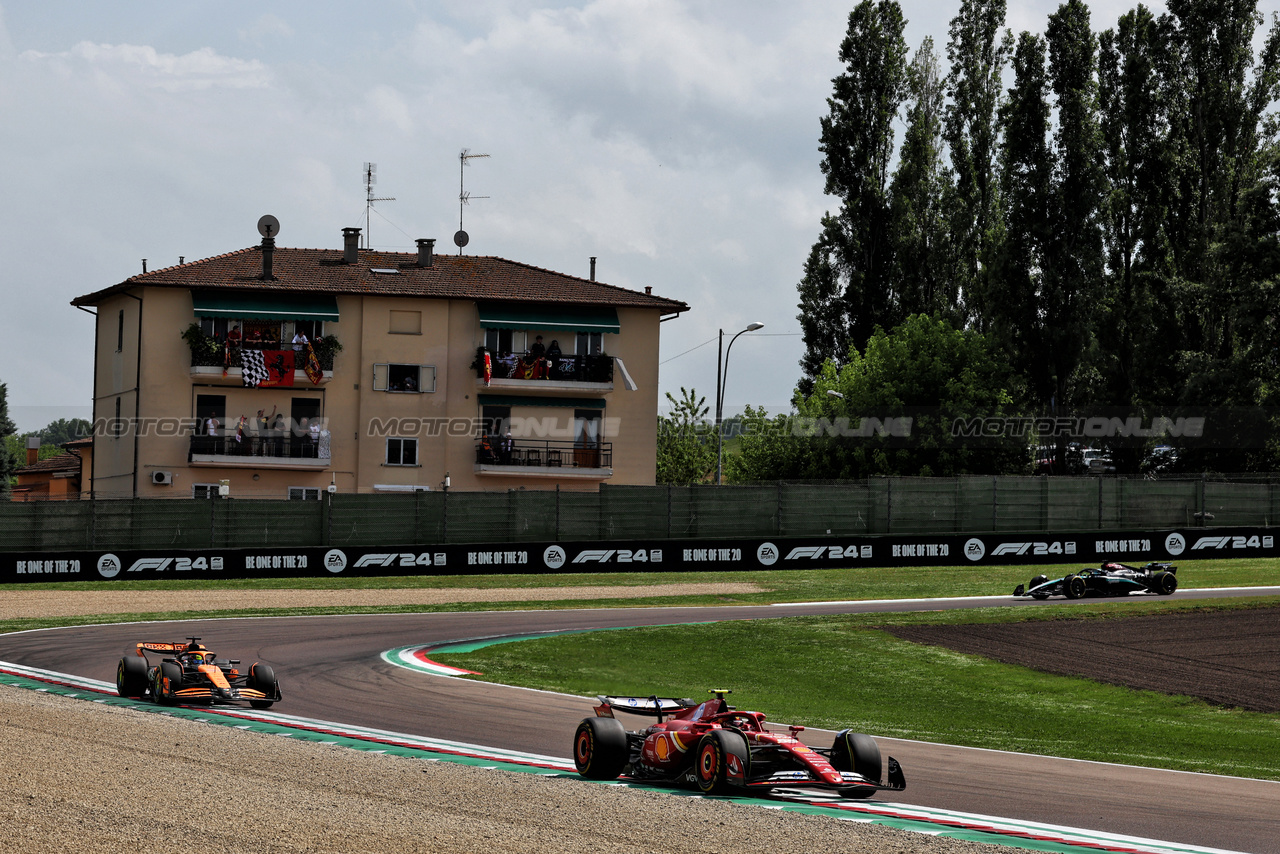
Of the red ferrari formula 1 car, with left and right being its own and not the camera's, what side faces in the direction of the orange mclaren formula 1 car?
back

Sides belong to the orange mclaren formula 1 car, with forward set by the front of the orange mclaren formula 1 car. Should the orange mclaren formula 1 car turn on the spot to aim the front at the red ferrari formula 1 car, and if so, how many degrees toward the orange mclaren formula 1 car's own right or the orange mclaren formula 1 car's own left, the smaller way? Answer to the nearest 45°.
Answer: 0° — it already faces it

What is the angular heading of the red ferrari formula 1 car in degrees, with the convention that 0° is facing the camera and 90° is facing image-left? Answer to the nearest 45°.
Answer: approximately 315°

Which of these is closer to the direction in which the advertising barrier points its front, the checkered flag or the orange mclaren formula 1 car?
the orange mclaren formula 1 car

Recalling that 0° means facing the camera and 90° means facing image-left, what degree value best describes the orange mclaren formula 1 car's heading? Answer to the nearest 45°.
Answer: approximately 315°

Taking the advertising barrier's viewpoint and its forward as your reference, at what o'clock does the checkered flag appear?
The checkered flag is roughly at 4 o'clock from the advertising barrier.

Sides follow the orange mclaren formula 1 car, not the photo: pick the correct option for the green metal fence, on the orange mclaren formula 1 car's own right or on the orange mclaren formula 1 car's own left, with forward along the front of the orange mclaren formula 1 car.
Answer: on the orange mclaren formula 1 car's own left

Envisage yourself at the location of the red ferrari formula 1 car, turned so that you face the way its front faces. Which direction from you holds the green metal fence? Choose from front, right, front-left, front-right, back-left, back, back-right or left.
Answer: back-left

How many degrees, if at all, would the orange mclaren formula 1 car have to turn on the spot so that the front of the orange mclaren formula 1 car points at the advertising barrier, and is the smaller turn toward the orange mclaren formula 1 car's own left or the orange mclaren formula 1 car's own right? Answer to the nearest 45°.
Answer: approximately 90° to the orange mclaren formula 1 car's own left

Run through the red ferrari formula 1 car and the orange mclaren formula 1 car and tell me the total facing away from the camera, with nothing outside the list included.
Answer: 0
